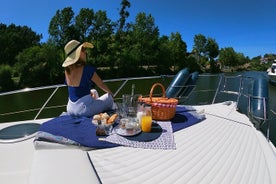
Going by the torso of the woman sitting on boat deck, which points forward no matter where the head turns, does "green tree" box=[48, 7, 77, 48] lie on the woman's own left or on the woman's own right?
on the woman's own left

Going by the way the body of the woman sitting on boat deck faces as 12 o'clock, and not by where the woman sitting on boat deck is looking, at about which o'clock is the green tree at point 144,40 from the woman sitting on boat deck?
The green tree is roughly at 11 o'clock from the woman sitting on boat deck.

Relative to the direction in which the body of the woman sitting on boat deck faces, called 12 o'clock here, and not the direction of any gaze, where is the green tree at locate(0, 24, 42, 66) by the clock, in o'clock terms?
The green tree is roughly at 10 o'clock from the woman sitting on boat deck.

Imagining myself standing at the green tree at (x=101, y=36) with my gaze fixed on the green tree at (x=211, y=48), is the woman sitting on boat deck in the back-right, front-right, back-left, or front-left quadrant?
back-right

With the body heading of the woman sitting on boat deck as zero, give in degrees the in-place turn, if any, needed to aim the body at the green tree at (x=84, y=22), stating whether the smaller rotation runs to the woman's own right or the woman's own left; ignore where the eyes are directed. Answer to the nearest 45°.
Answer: approximately 45° to the woman's own left

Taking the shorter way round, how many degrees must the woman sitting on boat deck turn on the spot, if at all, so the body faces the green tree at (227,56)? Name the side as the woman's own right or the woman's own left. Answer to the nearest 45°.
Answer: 0° — they already face it

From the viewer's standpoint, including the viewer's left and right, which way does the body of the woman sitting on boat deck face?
facing away from the viewer and to the right of the viewer
